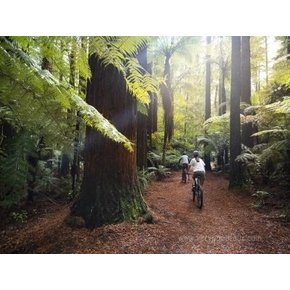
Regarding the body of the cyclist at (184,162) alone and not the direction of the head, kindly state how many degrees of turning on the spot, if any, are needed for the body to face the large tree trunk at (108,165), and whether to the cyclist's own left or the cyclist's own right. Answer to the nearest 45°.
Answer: approximately 180°

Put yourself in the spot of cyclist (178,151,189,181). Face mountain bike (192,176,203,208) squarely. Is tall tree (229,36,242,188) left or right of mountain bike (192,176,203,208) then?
left

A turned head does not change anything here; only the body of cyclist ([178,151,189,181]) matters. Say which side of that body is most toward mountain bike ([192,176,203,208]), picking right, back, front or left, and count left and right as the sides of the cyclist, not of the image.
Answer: back

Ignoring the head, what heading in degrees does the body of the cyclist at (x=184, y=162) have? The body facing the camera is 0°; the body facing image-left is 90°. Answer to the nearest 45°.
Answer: approximately 180°

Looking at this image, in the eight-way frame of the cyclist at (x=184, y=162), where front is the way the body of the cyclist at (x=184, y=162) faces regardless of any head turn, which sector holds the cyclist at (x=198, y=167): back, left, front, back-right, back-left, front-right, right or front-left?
back
